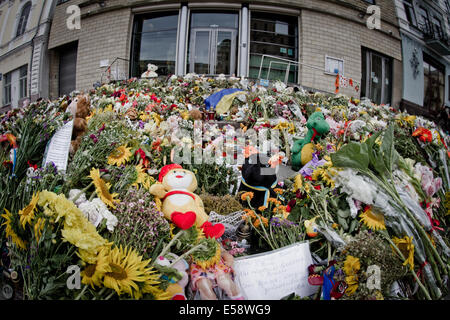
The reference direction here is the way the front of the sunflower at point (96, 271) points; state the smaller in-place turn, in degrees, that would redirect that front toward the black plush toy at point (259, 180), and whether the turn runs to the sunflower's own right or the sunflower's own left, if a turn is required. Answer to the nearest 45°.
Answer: approximately 180°

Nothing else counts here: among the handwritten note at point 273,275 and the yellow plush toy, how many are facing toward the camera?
2

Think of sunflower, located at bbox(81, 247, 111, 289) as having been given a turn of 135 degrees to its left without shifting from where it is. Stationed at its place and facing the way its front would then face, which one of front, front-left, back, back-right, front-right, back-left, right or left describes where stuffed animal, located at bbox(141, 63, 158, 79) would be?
left

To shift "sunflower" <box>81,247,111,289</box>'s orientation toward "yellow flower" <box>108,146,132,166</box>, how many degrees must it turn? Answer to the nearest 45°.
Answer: approximately 135° to its right

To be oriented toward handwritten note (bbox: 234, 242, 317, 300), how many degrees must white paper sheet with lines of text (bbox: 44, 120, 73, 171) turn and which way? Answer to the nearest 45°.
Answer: approximately 45° to its left
